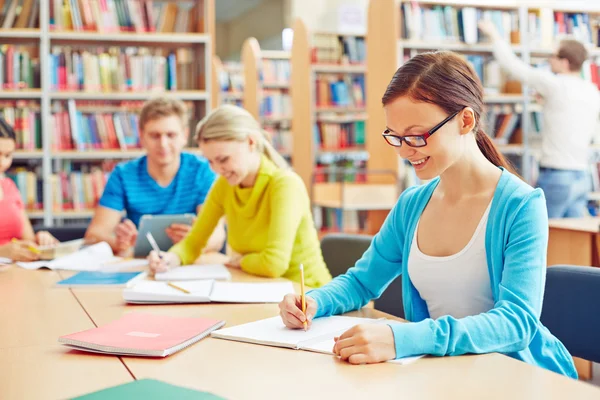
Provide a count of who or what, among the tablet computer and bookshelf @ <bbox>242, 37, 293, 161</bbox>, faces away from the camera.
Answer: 1

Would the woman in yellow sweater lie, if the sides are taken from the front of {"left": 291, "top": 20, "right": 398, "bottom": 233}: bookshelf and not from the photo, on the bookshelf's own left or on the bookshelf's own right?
on the bookshelf's own right

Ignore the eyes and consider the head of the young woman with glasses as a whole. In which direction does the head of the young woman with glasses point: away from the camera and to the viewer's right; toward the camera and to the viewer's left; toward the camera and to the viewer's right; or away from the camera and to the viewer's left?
toward the camera and to the viewer's left

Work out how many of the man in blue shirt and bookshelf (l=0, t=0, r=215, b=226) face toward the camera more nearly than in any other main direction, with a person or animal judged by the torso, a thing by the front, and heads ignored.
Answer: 2

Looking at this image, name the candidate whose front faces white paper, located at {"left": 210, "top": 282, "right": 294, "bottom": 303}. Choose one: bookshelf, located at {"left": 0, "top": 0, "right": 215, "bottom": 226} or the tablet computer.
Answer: the bookshelf

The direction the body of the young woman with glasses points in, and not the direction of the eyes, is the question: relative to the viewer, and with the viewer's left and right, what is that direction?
facing the viewer and to the left of the viewer

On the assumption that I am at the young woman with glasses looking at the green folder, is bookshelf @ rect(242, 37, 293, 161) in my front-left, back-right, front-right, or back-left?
back-right

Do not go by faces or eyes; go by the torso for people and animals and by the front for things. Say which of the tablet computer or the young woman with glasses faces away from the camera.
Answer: the tablet computer

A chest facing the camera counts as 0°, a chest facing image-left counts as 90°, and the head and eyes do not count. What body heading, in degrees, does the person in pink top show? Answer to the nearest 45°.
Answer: approximately 315°

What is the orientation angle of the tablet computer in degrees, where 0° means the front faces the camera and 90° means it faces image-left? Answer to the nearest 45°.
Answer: approximately 180°

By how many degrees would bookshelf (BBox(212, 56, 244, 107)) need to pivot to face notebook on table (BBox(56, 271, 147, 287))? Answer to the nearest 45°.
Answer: approximately 45° to its right

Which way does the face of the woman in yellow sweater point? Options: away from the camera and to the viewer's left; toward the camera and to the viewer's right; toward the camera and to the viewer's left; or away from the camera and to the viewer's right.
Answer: toward the camera and to the viewer's left

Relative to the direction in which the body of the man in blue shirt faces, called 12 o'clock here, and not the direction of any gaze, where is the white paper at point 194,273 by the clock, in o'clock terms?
The white paper is roughly at 12 o'clock from the man in blue shirt.

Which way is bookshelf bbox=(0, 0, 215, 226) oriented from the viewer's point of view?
toward the camera

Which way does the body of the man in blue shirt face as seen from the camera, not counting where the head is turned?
toward the camera
